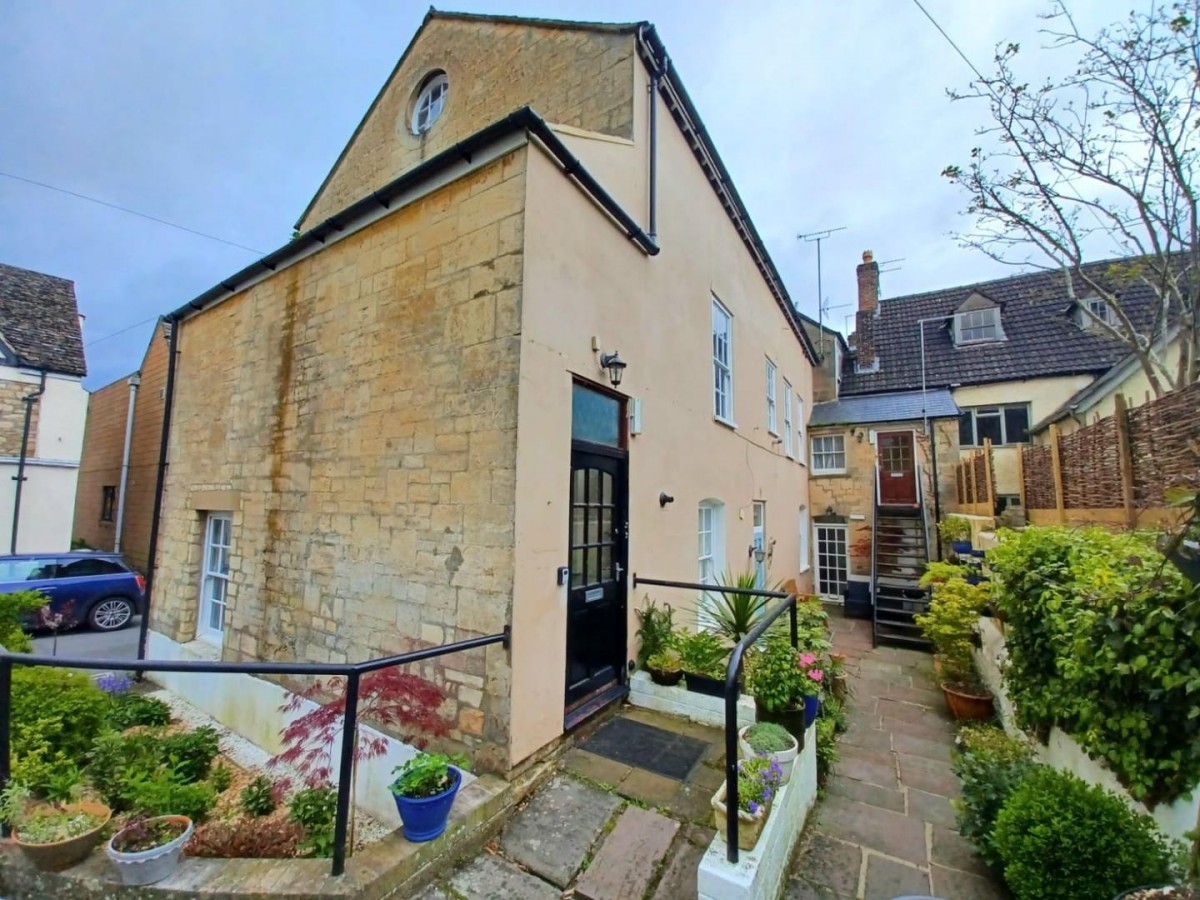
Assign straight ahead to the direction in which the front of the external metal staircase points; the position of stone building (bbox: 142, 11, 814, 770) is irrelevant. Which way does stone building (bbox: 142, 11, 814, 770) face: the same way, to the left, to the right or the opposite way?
to the left

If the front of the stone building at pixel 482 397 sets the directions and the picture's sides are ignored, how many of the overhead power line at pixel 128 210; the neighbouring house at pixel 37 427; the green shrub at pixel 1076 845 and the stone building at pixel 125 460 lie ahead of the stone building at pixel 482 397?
1

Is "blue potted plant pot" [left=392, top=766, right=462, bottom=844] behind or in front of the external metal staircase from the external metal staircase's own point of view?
in front

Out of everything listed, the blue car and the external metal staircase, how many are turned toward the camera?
1

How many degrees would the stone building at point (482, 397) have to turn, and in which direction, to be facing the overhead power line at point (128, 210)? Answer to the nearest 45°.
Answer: approximately 180°
